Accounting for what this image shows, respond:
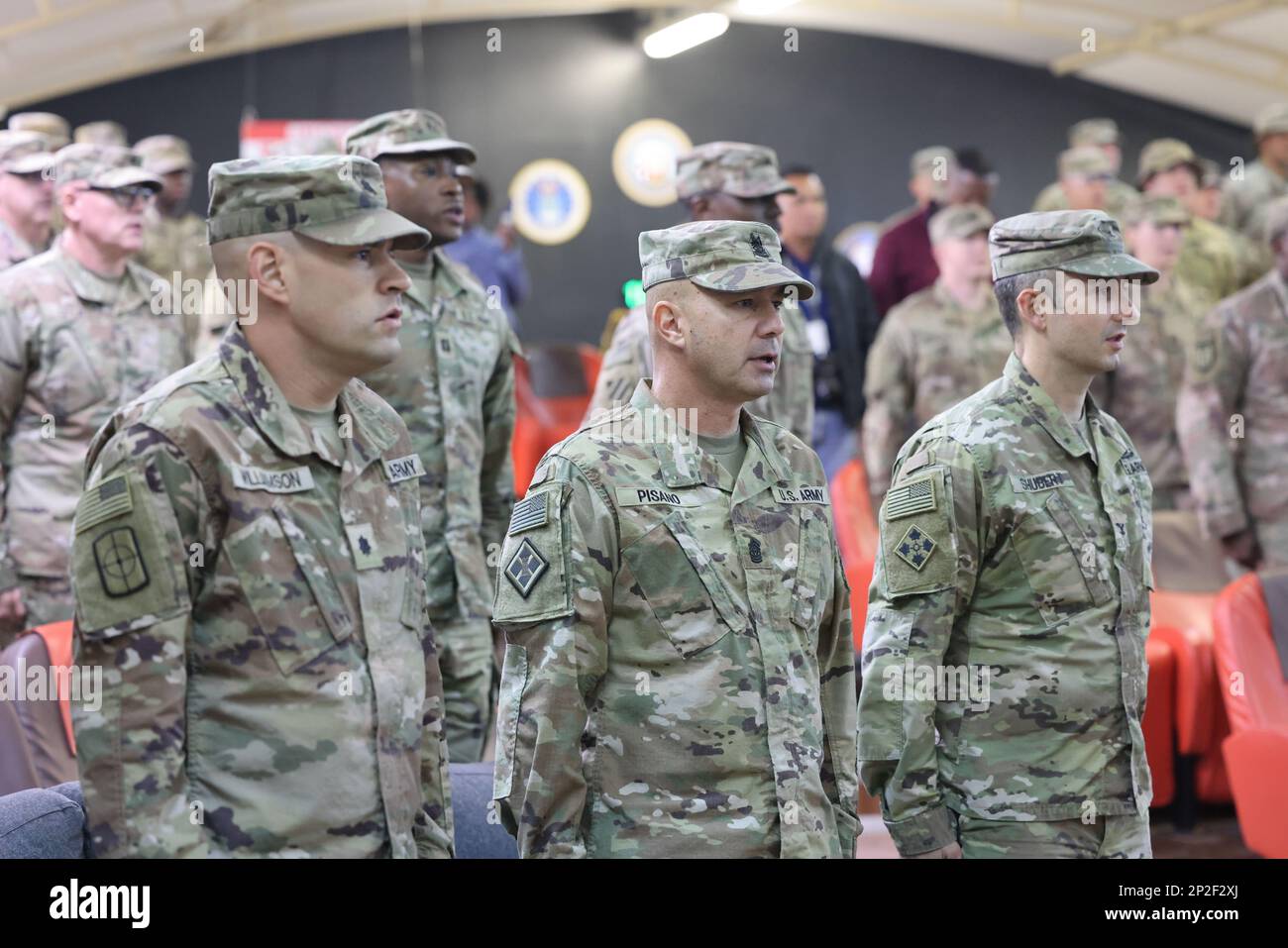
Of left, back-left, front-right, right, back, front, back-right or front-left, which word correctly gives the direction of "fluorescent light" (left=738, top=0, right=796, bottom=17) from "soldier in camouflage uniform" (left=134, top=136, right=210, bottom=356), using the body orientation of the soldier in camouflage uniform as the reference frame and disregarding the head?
left

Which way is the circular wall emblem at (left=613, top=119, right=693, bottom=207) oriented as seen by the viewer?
toward the camera

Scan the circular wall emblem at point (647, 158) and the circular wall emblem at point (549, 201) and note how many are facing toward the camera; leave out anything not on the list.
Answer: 2

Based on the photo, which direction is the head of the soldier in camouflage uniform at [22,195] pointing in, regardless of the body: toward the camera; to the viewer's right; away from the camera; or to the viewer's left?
to the viewer's right

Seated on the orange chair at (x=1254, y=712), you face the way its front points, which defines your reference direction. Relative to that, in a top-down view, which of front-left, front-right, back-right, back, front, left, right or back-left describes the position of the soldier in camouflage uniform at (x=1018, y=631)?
front-right

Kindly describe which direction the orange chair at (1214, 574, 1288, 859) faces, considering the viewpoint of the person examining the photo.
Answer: facing the viewer and to the right of the viewer

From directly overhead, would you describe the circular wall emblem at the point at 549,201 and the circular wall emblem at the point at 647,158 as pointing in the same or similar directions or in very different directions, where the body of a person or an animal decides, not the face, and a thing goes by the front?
same or similar directions

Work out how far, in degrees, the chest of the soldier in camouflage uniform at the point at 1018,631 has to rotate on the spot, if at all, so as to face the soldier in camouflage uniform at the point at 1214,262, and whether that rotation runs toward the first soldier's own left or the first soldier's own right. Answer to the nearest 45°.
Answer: approximately 135° to the first soldier's own left

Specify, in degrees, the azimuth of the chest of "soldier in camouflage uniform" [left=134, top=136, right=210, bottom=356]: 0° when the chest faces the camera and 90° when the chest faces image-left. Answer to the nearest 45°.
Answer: approximately 315°
